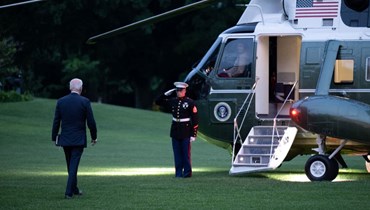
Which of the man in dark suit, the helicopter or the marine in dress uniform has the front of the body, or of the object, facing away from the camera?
the man in dark suit

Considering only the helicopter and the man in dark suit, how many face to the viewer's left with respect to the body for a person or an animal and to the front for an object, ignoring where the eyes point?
1

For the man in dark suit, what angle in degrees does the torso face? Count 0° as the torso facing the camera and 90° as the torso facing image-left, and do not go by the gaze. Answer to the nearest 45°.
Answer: approximately 180°

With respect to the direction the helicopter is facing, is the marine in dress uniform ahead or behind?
ahead

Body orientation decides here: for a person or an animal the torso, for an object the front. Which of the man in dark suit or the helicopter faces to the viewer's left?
the helicopter

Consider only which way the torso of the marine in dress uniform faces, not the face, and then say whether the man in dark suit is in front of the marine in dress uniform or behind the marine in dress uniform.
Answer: in front

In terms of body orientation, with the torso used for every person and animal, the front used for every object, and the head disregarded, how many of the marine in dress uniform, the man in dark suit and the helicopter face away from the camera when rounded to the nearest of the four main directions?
1

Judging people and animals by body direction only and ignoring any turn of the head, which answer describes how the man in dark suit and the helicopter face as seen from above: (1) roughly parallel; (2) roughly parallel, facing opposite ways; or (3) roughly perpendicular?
roughly perpendicular

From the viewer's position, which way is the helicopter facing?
facing to the left of the viewer

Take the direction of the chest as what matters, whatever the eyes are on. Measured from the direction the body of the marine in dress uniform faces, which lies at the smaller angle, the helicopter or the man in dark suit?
the man in dark suit

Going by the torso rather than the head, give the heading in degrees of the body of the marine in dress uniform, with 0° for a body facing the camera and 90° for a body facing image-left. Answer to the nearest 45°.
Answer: approximately 45°

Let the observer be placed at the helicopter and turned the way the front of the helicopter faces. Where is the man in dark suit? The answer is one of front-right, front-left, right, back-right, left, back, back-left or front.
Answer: front-left
